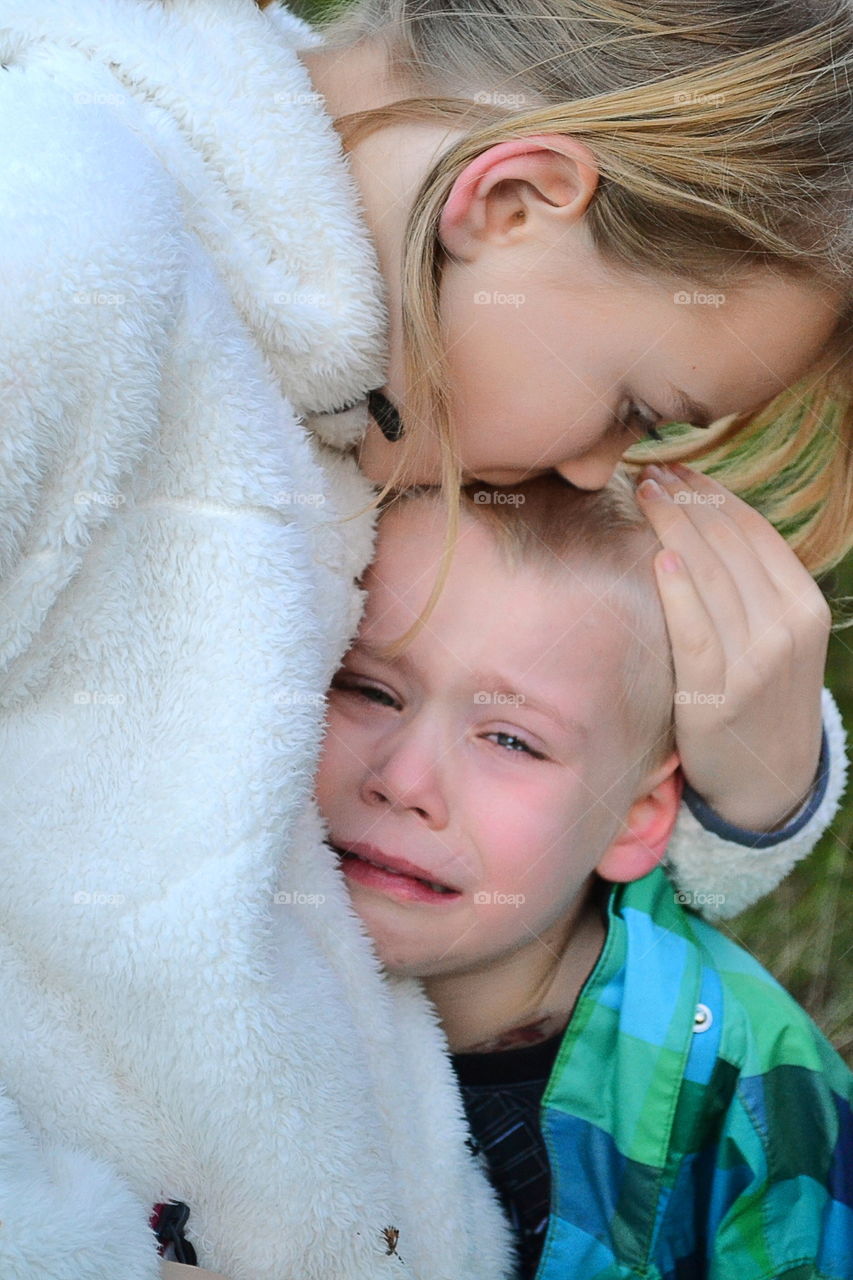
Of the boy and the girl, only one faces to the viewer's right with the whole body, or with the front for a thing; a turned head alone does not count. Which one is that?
the girl

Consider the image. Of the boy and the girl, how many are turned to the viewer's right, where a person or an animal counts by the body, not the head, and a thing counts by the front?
1

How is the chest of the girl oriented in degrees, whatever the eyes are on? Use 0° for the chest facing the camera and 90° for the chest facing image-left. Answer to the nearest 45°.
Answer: approximately 270°
